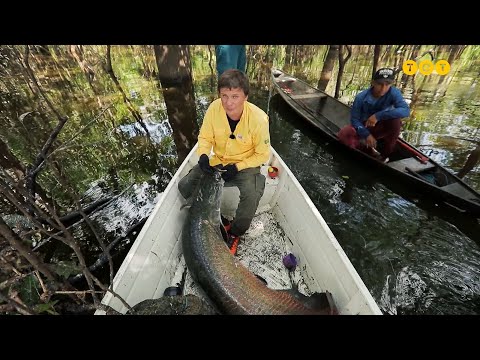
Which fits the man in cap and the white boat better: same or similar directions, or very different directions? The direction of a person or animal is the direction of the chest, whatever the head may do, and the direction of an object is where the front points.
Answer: very different directions

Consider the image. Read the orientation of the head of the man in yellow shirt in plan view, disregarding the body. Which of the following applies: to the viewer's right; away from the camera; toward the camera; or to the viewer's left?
toward the camera

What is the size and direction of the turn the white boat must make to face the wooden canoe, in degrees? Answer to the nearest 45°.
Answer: approximately 45° to its right

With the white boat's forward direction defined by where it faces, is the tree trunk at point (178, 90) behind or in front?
in front

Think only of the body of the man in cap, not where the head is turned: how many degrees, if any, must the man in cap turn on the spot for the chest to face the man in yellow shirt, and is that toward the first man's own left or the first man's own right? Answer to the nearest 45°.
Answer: approximately 45° to the first man's own right

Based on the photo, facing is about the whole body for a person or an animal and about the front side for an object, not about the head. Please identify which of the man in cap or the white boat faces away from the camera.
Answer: the white boat

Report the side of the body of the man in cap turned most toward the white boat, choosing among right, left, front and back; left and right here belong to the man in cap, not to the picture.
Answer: front

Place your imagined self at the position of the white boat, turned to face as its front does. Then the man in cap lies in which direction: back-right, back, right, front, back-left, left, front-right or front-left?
front-right

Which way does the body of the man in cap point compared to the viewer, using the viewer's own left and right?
facing the viewer

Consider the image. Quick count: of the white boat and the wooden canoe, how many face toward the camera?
0

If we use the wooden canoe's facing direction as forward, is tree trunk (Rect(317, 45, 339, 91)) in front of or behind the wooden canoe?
in front

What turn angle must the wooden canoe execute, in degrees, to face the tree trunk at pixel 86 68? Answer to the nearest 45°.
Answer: approximately 45° to its left

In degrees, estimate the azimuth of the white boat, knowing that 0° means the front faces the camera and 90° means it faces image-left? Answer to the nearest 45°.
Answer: approximately 180°

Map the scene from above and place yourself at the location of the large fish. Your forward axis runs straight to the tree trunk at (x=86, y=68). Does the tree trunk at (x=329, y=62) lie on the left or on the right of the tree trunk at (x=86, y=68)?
right
